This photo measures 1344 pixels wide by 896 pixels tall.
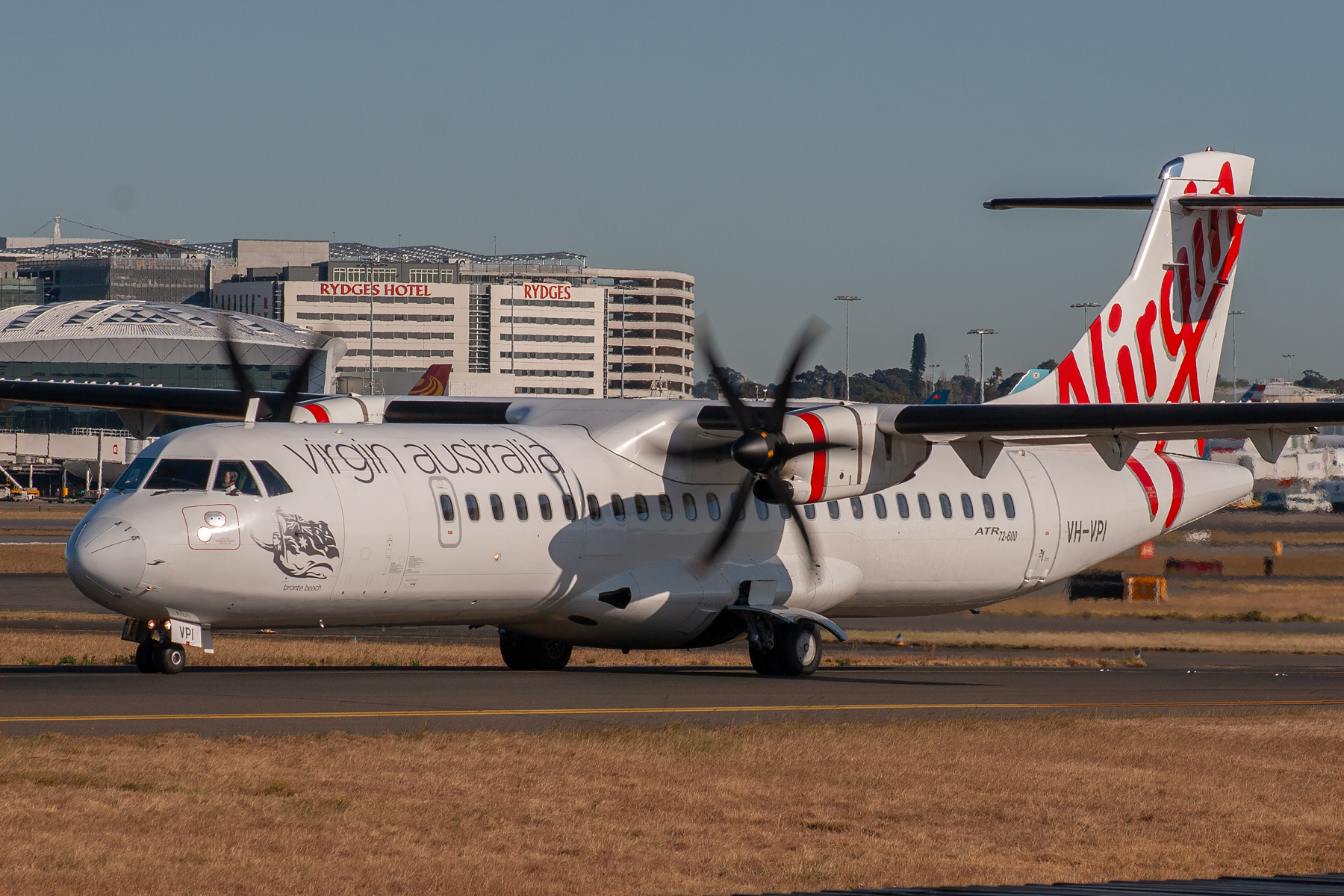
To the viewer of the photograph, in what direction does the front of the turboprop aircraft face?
facing the viewer and to the left of the viewer
